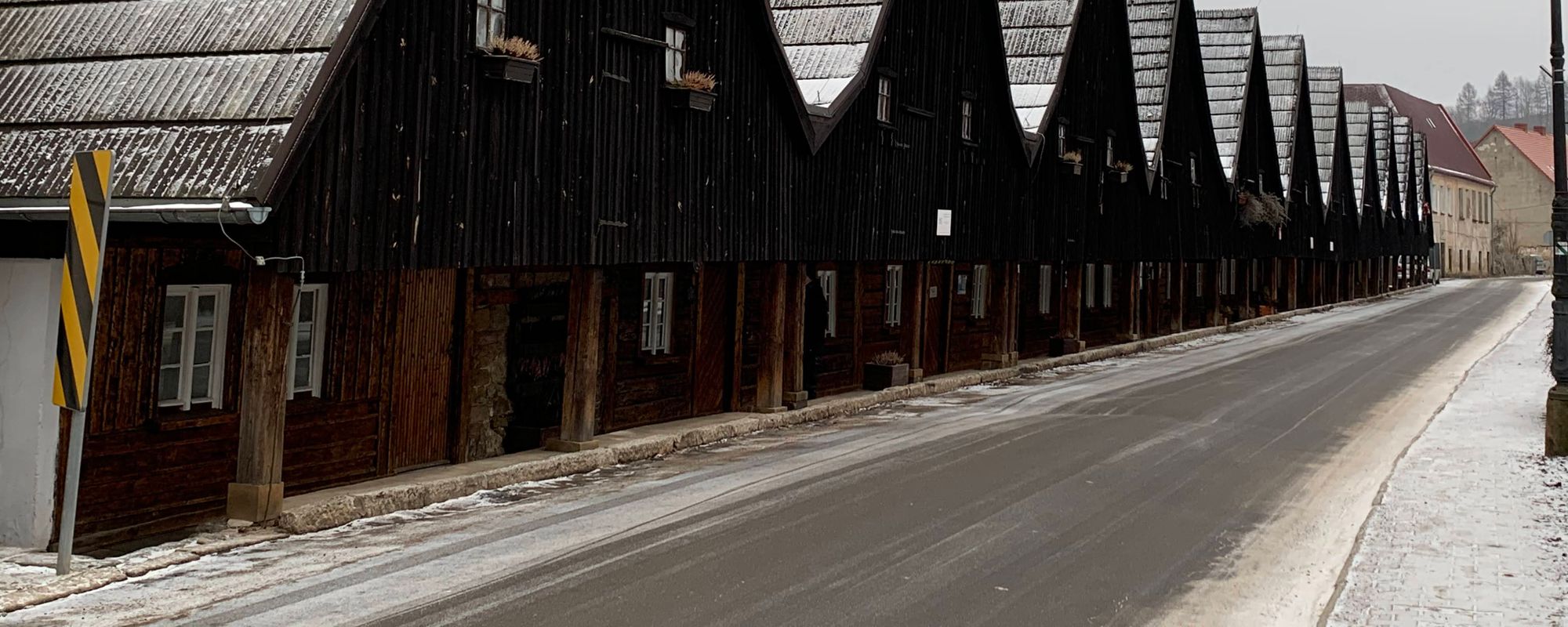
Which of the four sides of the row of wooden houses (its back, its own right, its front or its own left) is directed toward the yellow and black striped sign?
right

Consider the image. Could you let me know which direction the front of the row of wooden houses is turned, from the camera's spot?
facing the viewer and to the right of the viewer
